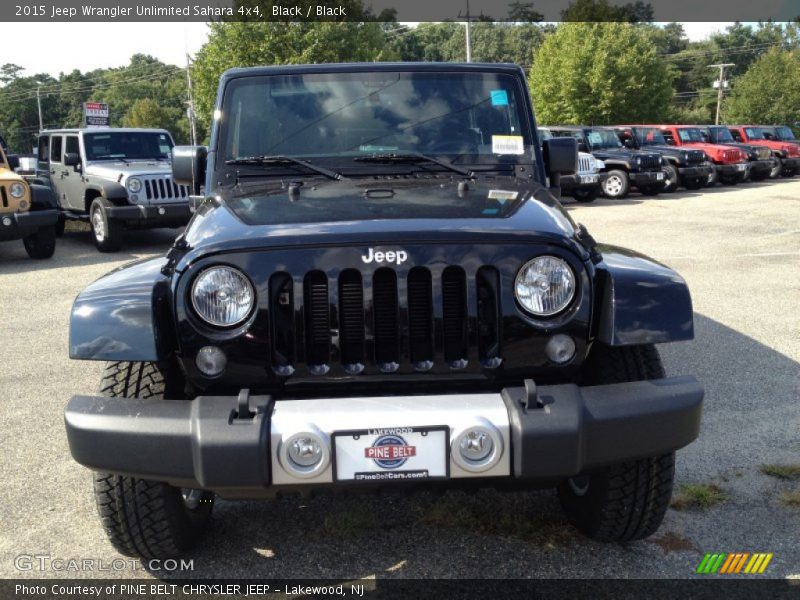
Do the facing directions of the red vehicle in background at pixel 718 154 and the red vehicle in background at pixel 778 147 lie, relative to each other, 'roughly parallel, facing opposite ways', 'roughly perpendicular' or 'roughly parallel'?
roughly parallel

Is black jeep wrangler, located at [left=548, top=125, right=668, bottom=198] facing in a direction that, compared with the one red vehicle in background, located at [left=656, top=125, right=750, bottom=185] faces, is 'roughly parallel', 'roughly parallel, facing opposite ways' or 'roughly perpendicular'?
roughly parallel

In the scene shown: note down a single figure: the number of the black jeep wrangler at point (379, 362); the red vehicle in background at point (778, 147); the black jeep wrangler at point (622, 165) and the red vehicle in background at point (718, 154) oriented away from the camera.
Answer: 0

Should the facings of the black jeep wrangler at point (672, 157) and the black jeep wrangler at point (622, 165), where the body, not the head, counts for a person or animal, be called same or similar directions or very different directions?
same or similar directions

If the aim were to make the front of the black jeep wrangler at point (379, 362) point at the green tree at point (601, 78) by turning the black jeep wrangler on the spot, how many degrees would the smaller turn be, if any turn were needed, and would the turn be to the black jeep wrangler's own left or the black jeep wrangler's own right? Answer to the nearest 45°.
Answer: approximately 180°

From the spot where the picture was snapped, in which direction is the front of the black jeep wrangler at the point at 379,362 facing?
facing the viewer

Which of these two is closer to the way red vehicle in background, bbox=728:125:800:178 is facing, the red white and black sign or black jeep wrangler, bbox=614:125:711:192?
the black jeep wrangler

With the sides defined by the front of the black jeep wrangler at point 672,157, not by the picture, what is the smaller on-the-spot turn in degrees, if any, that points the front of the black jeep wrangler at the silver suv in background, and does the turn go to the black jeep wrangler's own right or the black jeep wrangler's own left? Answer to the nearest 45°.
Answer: approximately 90° to the black jeep wrangler's own right

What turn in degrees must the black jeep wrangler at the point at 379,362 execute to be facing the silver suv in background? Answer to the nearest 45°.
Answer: approximately 180°

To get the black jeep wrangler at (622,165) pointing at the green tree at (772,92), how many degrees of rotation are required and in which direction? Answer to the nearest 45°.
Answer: approximately 135° to its left

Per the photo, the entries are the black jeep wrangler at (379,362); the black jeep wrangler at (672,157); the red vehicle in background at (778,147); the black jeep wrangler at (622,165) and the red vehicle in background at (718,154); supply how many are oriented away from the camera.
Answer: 0
